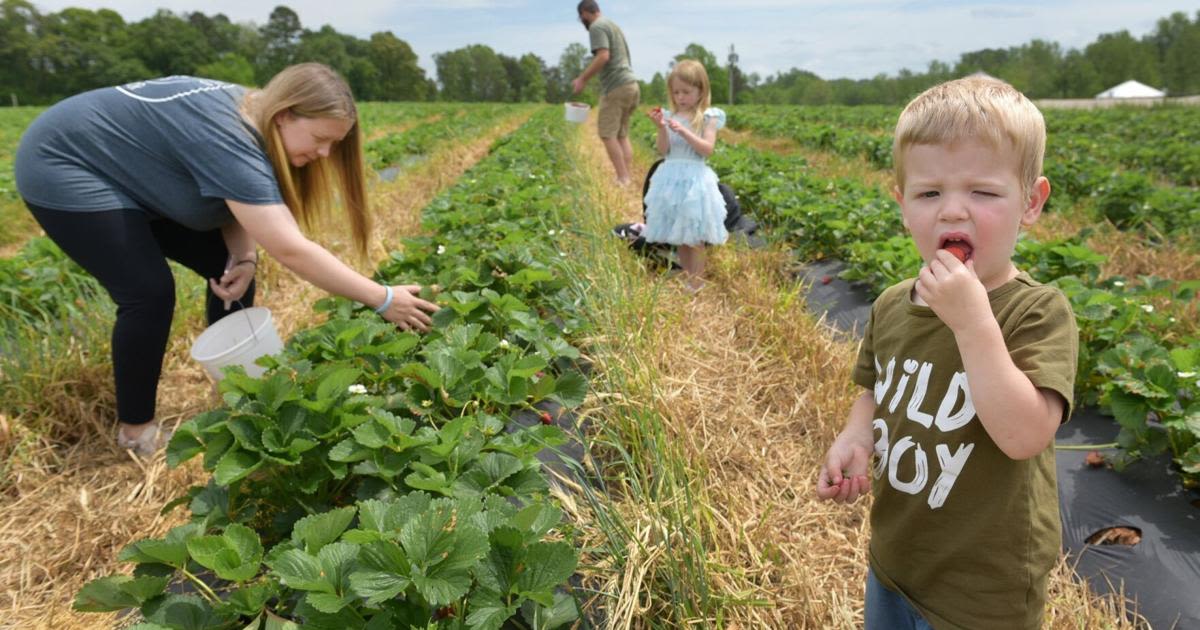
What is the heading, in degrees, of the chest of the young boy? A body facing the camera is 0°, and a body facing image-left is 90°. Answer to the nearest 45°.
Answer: approximately 45°

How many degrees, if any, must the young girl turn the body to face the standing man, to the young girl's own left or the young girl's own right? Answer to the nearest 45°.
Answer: approximately 135° to the young girl's own right

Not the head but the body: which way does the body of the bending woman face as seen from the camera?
to the viewer's right

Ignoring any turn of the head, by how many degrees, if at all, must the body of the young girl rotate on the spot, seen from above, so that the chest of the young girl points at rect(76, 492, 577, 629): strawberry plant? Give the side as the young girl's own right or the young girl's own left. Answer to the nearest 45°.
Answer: approximately 45° to the young girl's own left

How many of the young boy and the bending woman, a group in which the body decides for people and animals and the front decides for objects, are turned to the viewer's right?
1

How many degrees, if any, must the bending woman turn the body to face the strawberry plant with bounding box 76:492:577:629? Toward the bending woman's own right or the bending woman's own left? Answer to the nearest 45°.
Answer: approximately 90° to the bending woman's own right

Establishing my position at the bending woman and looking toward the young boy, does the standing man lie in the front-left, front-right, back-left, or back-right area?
back-left

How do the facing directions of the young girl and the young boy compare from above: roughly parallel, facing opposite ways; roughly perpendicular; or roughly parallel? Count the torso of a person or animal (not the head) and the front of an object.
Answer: roughly parallel

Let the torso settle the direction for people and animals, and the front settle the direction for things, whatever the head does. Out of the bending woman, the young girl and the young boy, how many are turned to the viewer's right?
1

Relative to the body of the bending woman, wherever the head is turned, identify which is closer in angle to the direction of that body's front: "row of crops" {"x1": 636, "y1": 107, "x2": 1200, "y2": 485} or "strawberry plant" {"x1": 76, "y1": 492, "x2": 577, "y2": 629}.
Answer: the row of crops

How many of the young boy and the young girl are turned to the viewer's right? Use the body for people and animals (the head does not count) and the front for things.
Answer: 0
